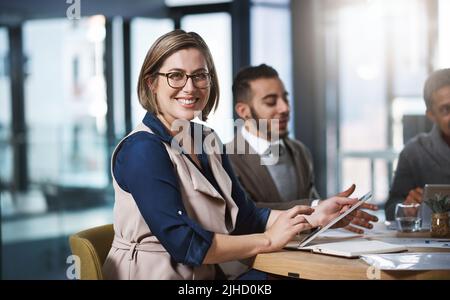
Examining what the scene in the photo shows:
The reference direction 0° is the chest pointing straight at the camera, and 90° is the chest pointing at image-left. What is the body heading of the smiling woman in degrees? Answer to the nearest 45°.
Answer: approximately 315°

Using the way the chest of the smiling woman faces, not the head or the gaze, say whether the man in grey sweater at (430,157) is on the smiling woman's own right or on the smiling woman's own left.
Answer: on the smiling woman's own left

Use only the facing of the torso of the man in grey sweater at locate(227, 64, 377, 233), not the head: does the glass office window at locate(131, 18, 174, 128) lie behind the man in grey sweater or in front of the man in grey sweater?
behind

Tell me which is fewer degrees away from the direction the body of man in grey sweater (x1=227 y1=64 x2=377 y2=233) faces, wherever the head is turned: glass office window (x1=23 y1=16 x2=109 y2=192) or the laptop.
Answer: the laptop

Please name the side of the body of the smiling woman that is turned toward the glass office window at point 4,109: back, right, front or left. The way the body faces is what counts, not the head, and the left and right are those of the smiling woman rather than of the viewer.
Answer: back

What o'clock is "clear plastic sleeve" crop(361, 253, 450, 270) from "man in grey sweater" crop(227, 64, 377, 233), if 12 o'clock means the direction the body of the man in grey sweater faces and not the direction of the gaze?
The clear plastic sleeve is roughly at 1 o'clock from the man in grey sweater.

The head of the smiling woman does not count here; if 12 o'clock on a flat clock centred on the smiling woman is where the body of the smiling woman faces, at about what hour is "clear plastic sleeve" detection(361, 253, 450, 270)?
The clear plastic sleeve is roughly at 11 o'clock from the smiling woman.

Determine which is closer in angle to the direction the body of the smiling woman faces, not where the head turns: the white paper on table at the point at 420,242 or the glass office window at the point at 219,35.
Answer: the white paper on table

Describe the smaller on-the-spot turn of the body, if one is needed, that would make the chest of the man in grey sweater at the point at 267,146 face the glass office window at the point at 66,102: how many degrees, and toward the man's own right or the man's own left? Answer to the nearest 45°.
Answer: approximately 180°

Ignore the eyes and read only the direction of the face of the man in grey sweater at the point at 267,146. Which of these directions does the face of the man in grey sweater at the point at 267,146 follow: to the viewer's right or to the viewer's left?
to the viewer's right

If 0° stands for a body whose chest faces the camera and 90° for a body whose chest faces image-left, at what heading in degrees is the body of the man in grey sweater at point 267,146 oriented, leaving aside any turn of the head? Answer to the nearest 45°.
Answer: approximately 315°

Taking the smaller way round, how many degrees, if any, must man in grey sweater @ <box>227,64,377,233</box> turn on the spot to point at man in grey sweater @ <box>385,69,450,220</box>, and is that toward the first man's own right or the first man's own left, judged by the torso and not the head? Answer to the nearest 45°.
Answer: approximately 45° to the first man's own left

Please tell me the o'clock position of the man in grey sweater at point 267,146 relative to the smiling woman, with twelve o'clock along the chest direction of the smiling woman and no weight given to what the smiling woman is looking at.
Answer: The man in grey sweater is roughly at 8 o'clock from the smiling woman.

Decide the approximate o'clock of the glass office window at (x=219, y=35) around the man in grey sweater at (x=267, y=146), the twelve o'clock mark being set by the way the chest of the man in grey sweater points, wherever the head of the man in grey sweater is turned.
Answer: The glass office window is roughly at 7 o'clock from the man in grey sweater.
